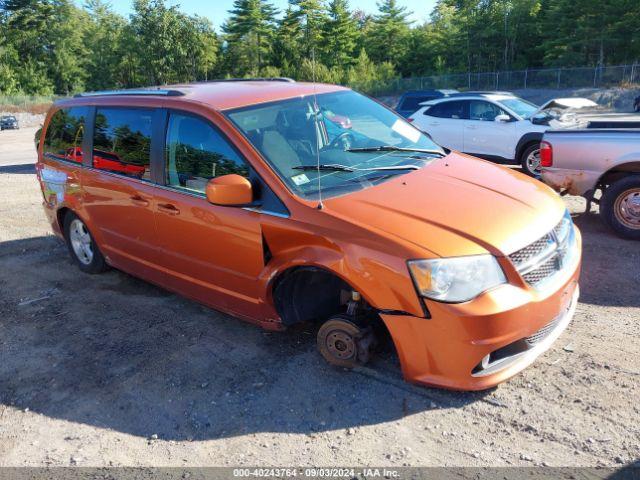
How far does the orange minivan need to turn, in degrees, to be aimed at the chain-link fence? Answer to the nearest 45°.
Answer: approximately 90° to its left

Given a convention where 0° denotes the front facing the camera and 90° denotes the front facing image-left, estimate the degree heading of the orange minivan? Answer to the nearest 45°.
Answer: approximately 315°

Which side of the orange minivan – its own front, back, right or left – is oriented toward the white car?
left
